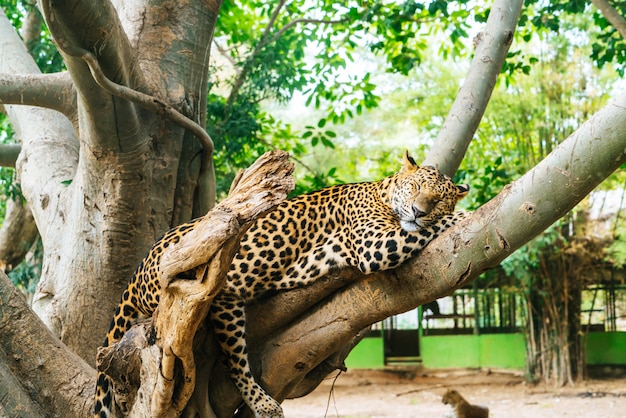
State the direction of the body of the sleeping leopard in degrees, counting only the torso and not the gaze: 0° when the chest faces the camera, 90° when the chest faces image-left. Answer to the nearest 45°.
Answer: approximately 270°

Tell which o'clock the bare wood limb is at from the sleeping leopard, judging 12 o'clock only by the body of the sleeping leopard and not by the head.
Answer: The bare wood limb is roughly at 4 o'clock from the sleeping leopard.
